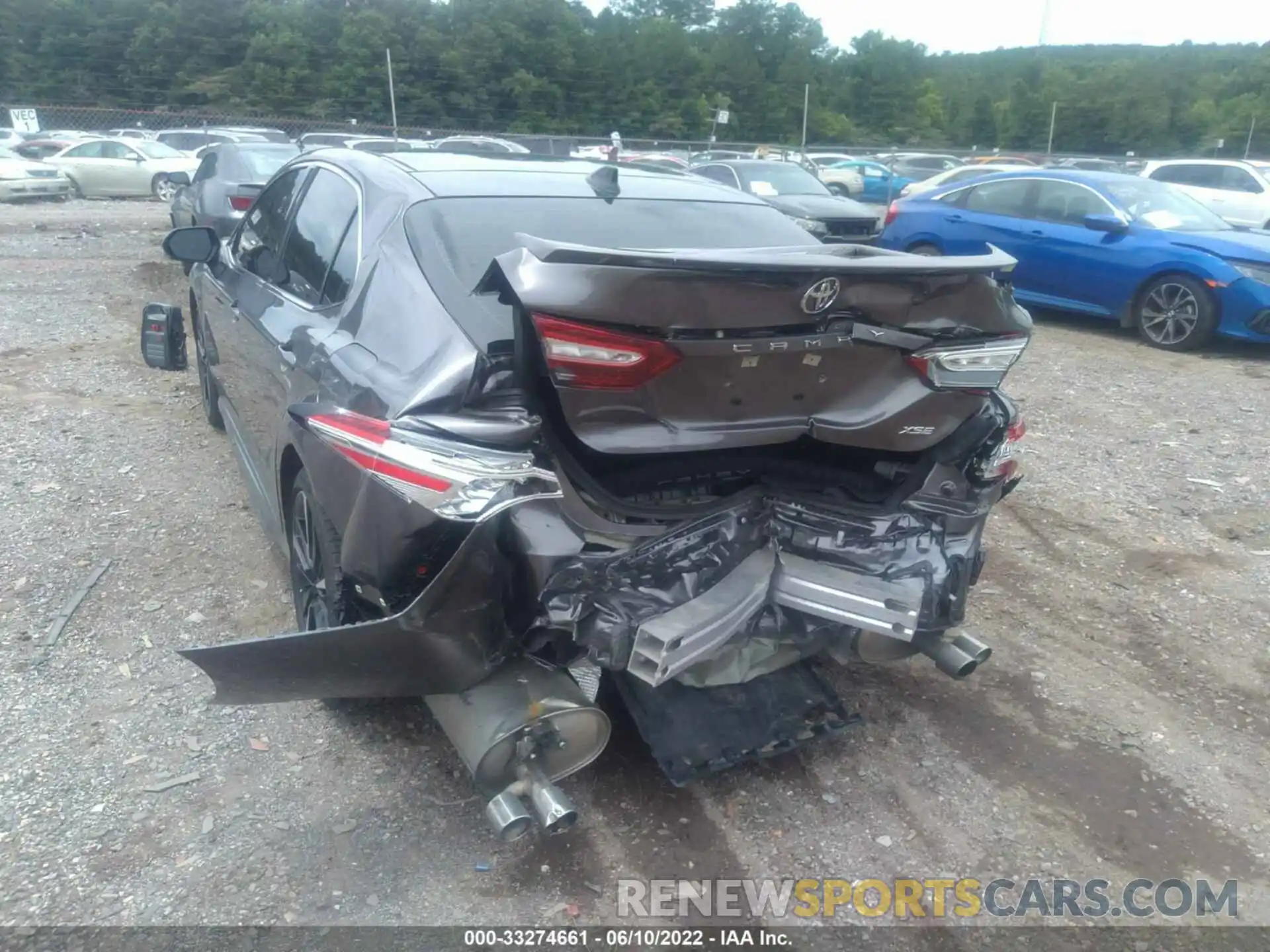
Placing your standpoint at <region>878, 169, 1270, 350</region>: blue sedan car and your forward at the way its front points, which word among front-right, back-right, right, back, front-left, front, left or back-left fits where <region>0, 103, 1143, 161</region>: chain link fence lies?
back

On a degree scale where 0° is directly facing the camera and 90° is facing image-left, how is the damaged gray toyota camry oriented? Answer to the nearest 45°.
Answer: approximately 135°

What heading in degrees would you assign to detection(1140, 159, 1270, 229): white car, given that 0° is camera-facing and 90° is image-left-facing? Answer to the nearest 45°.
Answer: approximately 315°

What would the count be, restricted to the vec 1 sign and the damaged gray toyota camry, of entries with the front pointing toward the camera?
1

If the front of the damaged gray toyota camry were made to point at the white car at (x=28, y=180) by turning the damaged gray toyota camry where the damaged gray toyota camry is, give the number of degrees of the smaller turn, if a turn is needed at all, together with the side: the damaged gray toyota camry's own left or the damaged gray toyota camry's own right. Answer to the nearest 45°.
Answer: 0° — it already faces it
